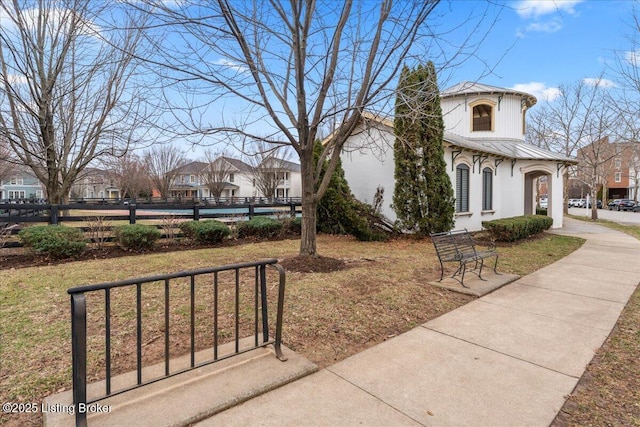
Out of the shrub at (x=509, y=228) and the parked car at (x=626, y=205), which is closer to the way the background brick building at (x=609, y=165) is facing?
the shrub

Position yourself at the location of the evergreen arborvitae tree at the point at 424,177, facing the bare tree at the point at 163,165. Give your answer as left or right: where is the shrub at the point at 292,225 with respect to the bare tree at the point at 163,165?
left

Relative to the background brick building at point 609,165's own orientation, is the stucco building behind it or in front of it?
in front

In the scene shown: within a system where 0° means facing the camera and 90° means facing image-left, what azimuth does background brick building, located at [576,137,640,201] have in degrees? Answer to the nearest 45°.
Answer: approximately 45°

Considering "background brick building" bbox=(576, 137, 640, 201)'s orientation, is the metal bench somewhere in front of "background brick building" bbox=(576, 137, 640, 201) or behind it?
in front

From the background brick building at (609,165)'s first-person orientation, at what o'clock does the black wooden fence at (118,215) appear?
The black wooden fence is roughly at 11 o'clock from the background brick building.

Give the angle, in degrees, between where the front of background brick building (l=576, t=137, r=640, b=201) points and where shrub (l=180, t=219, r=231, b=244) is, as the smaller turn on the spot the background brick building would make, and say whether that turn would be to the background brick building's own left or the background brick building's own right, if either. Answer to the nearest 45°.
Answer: approximately 45° to the background brick building's own left

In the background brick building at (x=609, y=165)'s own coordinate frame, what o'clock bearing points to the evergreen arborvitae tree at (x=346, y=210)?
The evergreen arborvitae tree is roughly at 11 o'clock from the background brick building.

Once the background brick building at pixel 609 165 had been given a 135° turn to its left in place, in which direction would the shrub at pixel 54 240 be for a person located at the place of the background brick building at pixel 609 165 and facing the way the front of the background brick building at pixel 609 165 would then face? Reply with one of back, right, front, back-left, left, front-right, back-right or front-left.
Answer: right

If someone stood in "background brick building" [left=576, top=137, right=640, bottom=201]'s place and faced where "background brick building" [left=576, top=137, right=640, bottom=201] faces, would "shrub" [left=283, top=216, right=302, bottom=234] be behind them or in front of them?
in front
